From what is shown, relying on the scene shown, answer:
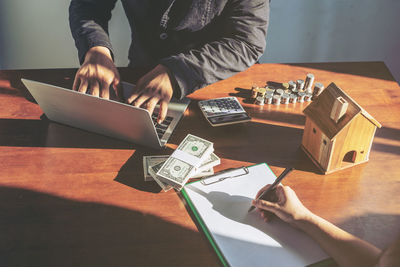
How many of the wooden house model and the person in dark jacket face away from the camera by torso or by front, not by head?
0

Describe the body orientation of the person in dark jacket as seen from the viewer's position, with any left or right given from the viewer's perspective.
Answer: facing the viewer and to the left of the viewer

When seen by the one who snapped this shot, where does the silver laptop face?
facing away from the viewer and to the right of the viewer

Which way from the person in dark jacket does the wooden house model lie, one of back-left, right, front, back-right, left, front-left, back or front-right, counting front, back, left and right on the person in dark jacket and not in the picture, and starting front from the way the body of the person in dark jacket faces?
left

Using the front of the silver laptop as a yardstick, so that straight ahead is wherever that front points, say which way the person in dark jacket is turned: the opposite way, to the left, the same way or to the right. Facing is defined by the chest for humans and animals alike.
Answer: the opposite way
